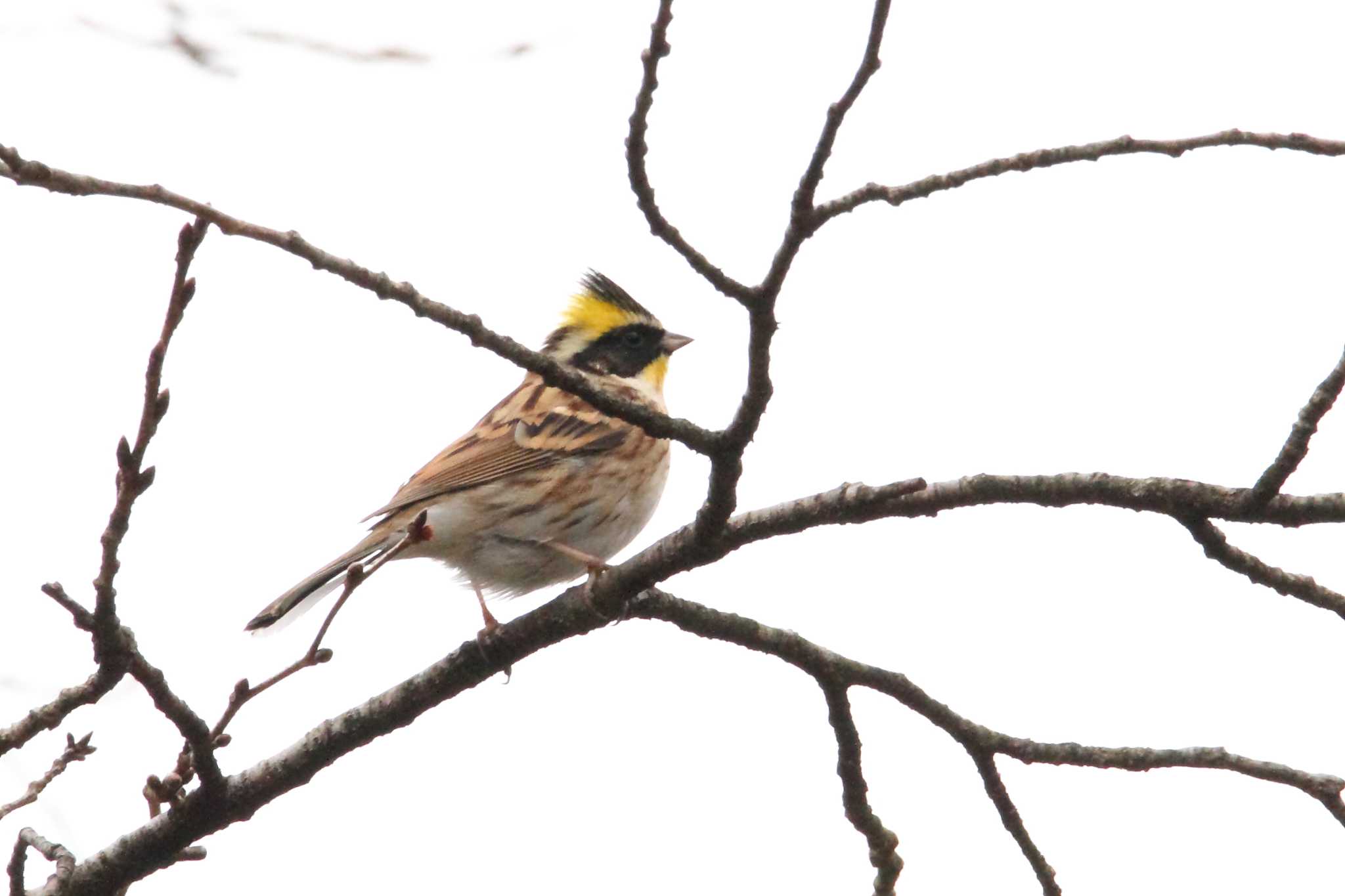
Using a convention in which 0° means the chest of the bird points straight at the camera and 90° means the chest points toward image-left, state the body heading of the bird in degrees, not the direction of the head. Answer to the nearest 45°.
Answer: approximately 270°
